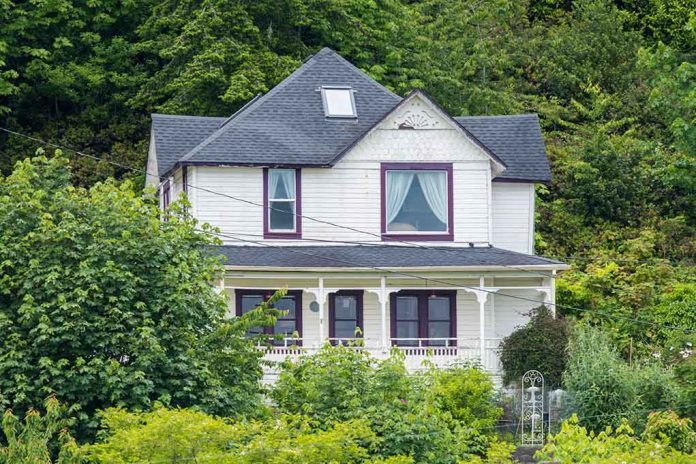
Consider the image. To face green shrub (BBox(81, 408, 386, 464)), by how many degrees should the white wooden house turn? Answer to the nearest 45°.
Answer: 0° — it already faces it

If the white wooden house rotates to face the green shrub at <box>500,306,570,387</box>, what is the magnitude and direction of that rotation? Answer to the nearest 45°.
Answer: approximately 45° to its left

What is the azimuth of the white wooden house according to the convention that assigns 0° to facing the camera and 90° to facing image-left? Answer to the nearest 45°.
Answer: approximately 0°

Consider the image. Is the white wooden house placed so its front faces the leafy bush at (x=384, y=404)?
yes
